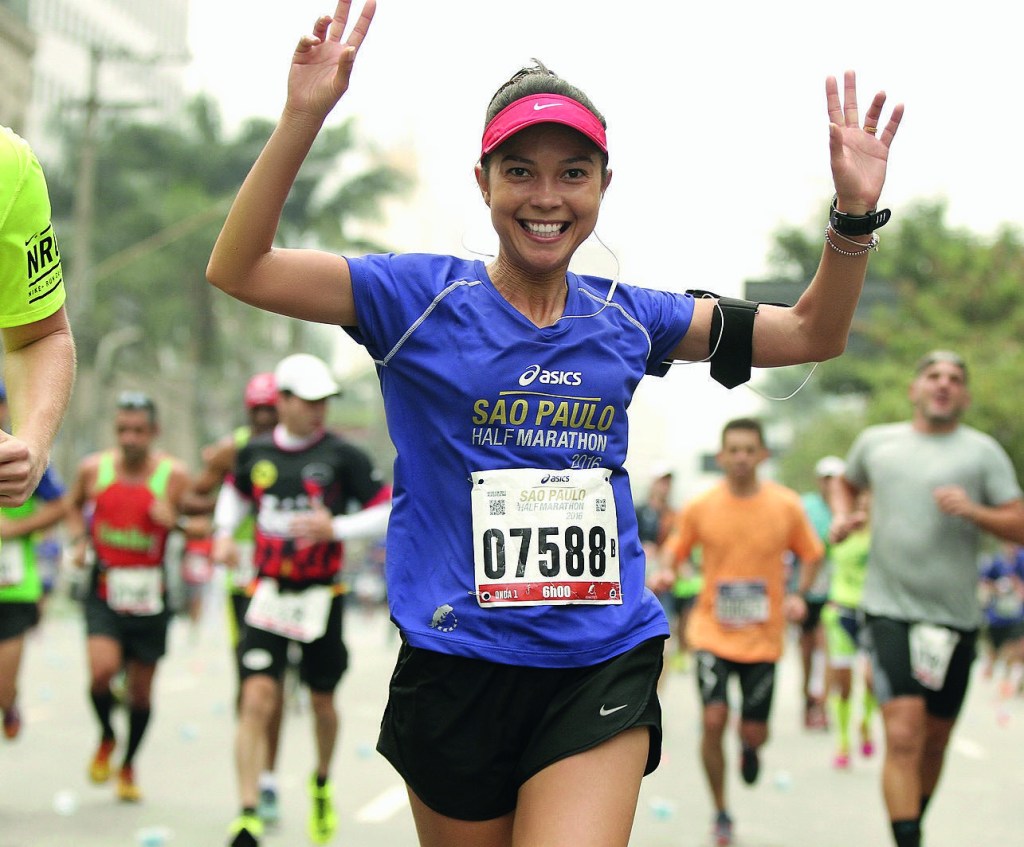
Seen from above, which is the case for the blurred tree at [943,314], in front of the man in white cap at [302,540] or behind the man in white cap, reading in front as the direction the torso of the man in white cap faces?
behind

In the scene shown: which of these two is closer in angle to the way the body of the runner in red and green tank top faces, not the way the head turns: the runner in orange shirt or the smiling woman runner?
the smiling woman runner

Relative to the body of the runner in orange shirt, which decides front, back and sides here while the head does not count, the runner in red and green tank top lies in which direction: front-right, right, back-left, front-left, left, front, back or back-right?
right

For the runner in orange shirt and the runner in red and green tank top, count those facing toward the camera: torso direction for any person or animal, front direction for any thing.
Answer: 2

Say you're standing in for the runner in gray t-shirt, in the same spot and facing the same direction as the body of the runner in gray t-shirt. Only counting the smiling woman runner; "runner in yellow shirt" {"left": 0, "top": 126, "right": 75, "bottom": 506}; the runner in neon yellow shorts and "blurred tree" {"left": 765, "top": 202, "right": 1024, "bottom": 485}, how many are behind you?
2

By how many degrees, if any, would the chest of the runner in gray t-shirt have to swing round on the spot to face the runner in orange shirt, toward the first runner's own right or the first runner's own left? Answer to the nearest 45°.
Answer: approximately 135° to the first runner's own right

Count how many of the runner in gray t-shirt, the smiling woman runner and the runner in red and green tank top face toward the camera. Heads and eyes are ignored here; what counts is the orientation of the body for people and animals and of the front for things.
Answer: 3

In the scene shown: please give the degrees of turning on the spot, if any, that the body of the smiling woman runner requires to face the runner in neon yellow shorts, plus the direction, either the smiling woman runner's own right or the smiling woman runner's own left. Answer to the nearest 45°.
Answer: approximately 180°

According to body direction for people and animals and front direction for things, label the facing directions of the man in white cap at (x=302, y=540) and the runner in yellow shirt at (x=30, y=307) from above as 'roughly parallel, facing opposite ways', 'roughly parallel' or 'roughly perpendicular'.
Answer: roughly parallel

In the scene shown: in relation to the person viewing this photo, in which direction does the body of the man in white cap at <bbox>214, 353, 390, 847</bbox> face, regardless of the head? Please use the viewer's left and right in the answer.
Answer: facing the viewer

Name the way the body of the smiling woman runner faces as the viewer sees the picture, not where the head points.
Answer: toward the camera

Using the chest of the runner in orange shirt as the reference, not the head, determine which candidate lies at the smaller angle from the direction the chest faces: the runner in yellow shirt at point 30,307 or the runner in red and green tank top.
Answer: the runner in yellow shirt

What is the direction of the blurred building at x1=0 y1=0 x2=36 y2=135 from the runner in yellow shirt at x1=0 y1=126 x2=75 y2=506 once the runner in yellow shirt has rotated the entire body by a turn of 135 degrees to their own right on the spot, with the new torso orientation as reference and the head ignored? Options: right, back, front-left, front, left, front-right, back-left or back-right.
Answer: front-right

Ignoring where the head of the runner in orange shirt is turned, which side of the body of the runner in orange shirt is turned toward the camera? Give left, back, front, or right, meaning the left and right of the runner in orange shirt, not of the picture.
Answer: front

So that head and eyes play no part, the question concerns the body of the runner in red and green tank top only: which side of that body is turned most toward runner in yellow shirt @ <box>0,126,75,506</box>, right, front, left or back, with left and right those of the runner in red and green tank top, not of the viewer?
front
